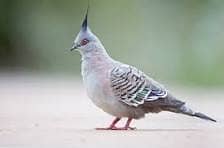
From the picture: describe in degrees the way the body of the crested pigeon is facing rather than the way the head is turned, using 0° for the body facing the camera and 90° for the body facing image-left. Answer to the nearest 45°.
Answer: approximately 90°
